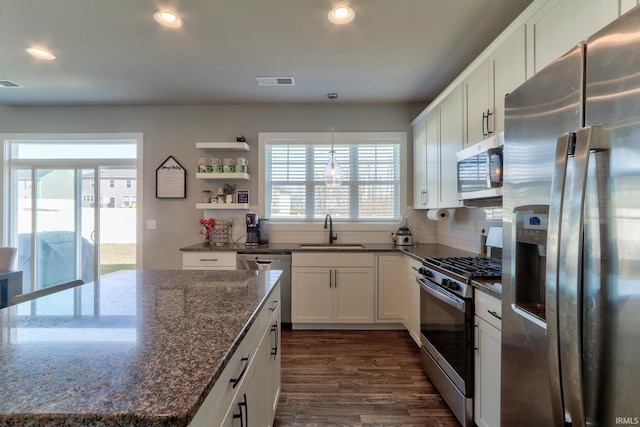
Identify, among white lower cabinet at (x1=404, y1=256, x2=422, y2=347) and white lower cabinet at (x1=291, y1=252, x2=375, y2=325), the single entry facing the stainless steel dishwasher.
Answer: white lower cabinet at (x1=404, y1=256, x2=422, y2=347)

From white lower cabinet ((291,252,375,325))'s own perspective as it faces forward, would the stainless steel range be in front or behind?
in front

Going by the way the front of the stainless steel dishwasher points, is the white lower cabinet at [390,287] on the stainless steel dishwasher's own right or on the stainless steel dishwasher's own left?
on the stainless steel dishwasher's own left

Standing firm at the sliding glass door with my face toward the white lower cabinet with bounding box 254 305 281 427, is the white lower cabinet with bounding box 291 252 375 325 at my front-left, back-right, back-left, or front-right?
front-left

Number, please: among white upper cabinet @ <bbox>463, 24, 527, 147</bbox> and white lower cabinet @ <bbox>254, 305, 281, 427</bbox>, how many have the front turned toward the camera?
0

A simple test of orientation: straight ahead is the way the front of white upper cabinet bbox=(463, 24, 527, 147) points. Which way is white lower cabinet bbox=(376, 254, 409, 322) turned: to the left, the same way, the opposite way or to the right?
to the left

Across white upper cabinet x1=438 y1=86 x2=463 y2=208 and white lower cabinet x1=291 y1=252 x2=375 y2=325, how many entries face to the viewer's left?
1

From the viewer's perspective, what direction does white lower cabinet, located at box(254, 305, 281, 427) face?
to the viewer's right

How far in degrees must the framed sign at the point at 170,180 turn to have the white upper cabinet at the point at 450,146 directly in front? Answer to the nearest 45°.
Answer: approximately 45° to its left

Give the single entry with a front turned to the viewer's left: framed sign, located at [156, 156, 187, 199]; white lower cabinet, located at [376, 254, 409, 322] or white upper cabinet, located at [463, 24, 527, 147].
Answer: the white upper cabinet

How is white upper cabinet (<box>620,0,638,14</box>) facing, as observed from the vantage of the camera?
facing to the left of the viewer

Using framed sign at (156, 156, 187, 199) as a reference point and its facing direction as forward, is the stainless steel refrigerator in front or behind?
in front

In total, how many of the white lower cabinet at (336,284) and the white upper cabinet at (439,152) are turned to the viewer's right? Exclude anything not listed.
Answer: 0

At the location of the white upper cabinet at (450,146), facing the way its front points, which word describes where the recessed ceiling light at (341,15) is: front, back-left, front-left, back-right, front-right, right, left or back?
front-left

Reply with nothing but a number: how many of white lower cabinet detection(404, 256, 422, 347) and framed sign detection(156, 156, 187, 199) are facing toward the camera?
1

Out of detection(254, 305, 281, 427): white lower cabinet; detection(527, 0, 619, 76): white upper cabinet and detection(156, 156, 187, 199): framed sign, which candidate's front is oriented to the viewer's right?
the white lower cabinet

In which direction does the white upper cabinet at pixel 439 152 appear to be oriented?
to the viewer's left
